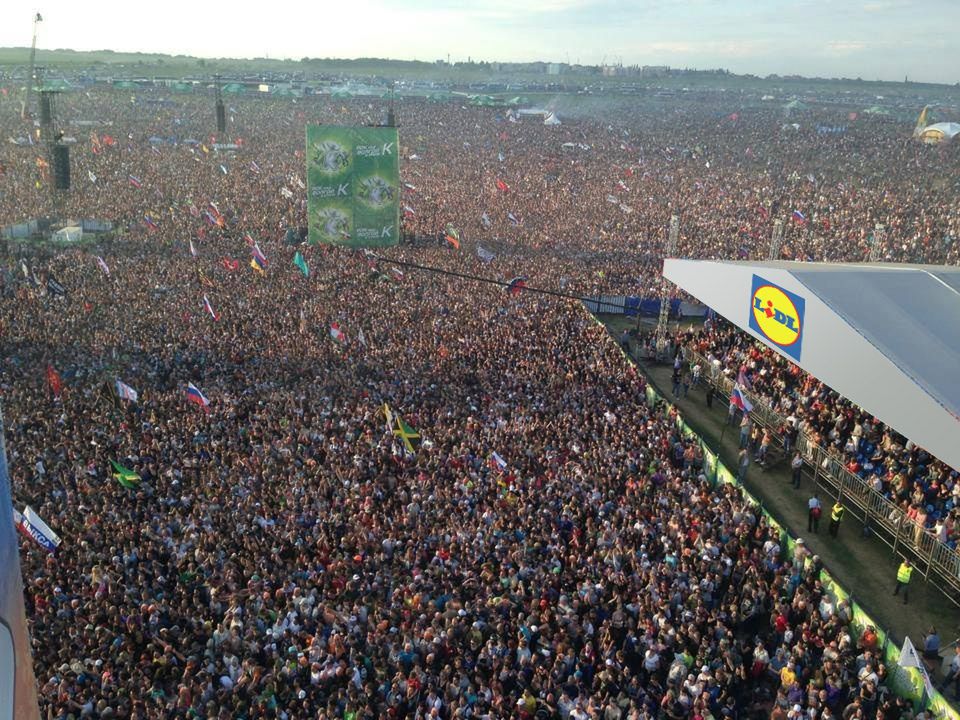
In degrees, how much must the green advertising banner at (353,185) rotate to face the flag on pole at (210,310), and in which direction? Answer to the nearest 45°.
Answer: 0° — it already faces it

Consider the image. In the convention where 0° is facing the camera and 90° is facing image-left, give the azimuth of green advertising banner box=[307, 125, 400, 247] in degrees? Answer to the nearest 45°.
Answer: approximately 0°

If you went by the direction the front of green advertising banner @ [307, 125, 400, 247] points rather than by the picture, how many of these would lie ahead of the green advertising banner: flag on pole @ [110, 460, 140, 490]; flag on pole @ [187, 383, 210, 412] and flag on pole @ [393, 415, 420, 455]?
3

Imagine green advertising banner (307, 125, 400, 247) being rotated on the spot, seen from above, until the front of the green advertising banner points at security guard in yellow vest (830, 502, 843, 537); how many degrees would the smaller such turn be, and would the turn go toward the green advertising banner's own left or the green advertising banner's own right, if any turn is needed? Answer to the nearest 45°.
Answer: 0° — it already faces them

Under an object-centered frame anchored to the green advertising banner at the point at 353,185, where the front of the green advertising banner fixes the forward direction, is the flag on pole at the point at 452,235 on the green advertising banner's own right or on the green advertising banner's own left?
on the green advertising banner's own left

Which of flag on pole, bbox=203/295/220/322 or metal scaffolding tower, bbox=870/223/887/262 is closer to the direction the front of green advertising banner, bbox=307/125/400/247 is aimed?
the flag on pole

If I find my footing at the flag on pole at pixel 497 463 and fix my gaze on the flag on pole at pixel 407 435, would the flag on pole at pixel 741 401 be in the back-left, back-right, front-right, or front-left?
back-right
